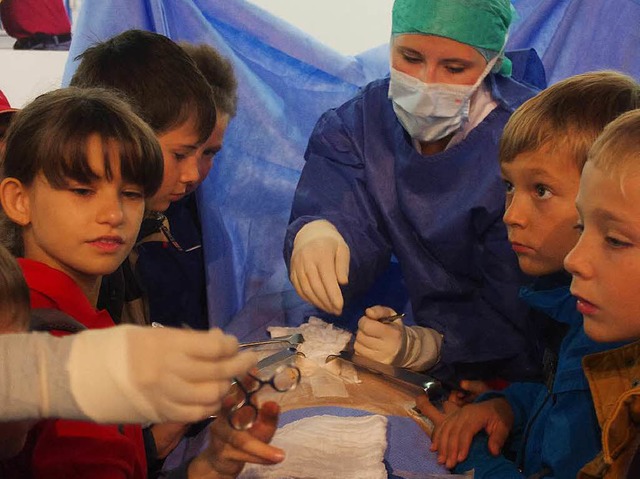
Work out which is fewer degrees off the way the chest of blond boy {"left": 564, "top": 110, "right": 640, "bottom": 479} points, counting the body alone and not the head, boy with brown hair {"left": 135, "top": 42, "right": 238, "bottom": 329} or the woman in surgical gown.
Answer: the boy with brown hair

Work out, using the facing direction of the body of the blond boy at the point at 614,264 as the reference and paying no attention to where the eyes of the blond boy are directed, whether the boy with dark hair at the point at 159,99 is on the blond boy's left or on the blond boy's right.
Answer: on the blond boy's right

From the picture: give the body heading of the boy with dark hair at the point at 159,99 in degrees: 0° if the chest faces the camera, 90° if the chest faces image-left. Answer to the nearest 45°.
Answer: approximately 270°

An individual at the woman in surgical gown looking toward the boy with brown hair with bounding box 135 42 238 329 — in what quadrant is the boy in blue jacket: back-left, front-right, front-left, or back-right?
back-left

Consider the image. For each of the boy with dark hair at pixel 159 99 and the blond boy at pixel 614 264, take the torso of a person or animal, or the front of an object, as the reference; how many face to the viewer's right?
1

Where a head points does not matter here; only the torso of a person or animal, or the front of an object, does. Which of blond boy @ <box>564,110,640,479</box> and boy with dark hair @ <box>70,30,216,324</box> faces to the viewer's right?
the boy with dark hair

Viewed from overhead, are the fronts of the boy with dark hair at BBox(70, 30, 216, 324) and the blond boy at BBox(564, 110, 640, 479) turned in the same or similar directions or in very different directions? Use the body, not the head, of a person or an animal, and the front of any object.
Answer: very different directions

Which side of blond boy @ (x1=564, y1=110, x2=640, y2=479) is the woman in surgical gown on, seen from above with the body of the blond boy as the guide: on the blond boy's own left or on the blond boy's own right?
on the blond boy's own right

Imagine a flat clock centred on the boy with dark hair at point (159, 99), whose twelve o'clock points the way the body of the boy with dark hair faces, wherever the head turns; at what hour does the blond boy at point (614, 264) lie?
The blond boy is roughly at 2 o'clock from the boy with dark hair.

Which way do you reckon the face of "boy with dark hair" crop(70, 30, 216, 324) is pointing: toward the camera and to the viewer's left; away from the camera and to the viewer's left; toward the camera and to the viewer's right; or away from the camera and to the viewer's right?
toward the camera and to the viewer's right
